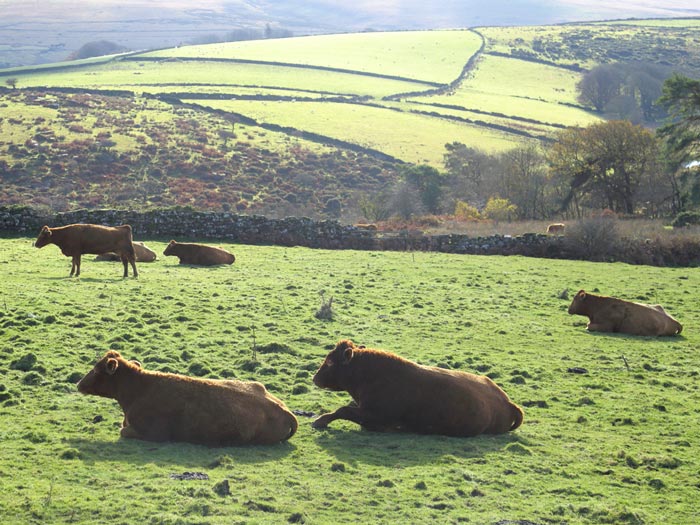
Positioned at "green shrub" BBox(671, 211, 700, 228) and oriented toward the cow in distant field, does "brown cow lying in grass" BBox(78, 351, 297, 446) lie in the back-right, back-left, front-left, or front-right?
front-left

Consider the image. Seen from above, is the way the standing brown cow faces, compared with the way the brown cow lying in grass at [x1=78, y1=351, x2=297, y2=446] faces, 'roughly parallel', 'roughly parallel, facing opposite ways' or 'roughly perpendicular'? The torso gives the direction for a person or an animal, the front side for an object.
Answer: roughly parallel

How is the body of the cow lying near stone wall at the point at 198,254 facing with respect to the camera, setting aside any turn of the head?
to the viewer's left

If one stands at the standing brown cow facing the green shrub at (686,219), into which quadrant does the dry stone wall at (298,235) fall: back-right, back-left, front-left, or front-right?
front-left

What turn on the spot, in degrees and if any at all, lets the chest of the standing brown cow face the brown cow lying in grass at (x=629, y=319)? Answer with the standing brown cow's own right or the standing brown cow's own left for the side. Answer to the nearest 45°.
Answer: approximately 135° to the standing brown cow's own left

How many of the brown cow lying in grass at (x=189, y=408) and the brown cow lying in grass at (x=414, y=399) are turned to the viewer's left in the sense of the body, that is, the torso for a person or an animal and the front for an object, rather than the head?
2

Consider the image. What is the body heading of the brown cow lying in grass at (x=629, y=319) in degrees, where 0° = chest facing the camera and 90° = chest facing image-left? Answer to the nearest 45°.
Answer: approximately 90°

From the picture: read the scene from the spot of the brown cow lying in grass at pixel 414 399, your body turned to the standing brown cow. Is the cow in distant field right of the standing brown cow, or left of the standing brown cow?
right

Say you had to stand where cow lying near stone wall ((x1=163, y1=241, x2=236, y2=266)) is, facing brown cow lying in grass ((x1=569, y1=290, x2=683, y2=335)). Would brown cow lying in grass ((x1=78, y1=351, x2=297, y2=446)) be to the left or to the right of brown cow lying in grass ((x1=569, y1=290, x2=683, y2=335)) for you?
right

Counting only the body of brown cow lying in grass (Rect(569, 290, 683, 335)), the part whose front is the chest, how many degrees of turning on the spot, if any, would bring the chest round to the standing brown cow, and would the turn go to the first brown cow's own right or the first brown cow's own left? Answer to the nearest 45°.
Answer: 0° — it already faces it

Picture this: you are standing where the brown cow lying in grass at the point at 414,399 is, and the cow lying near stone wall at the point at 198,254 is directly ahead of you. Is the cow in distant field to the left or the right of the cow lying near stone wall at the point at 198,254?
right

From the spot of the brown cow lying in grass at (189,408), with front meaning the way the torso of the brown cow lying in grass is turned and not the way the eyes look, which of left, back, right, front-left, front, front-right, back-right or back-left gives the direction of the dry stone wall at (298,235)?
right

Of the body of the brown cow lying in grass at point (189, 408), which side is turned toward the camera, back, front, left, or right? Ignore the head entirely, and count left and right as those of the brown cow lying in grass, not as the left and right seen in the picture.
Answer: left

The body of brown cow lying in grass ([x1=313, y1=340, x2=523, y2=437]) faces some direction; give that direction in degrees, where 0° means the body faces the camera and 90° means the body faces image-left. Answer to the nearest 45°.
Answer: approximately 90°

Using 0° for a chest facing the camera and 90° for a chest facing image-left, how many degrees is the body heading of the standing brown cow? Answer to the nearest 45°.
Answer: approximately 90°
